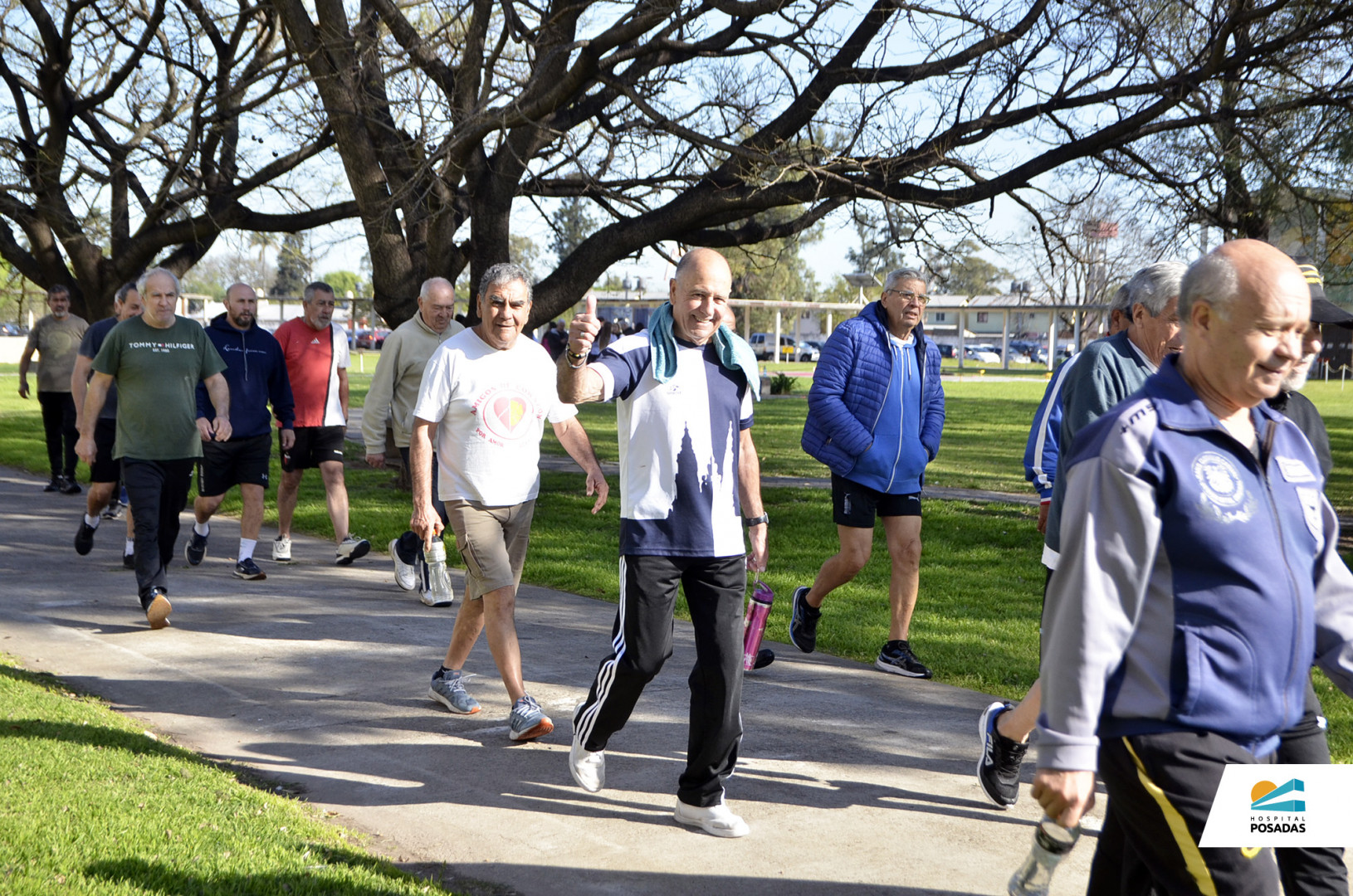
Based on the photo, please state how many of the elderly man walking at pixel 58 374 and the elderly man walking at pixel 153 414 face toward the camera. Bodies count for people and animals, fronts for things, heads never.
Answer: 2

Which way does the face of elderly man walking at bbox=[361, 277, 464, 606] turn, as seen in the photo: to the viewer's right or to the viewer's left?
to the viewer's right
